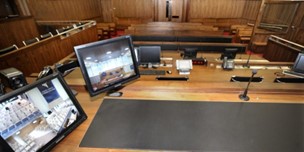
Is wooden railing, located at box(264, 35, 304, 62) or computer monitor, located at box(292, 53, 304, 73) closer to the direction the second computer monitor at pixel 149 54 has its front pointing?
the computer monitor

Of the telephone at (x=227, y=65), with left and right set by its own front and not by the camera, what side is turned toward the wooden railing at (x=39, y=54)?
right

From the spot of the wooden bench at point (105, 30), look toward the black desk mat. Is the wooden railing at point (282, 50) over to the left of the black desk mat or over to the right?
left

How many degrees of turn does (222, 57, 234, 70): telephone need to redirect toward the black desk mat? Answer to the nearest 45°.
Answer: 0° — it already faces it

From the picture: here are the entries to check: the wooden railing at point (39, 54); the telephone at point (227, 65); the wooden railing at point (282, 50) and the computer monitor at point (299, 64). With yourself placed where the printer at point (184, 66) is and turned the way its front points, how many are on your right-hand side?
1

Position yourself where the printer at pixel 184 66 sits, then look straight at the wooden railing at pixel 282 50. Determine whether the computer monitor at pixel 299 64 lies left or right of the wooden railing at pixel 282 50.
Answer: right

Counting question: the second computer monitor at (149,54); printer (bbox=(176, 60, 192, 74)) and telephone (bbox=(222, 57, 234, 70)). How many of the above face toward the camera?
3

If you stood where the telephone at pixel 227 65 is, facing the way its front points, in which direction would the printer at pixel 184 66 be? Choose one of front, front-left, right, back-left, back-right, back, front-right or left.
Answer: front-right

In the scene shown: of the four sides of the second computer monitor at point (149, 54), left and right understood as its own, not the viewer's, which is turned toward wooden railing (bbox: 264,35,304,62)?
left

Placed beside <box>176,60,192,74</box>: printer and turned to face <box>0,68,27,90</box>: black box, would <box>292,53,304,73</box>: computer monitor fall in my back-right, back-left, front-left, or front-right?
back-left

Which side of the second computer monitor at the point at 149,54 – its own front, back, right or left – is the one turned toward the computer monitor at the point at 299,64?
left

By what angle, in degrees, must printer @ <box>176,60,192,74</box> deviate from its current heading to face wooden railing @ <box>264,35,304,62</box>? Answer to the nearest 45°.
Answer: approximately 135° to its left

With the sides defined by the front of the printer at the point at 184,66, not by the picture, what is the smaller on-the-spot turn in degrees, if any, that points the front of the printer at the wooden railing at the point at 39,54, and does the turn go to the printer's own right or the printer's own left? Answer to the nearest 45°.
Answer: approximately 90° to the printer's own right
